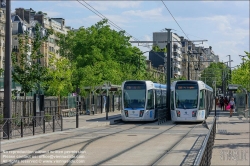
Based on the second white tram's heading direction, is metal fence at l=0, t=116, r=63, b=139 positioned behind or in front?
in front

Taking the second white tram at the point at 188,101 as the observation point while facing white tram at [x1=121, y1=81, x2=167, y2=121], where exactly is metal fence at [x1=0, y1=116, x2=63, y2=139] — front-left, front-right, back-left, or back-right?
front-left

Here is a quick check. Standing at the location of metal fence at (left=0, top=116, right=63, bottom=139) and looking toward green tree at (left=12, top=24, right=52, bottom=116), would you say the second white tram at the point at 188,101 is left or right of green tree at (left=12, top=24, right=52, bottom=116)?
right

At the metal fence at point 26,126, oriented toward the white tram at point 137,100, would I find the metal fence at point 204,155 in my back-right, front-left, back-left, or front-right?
back-right

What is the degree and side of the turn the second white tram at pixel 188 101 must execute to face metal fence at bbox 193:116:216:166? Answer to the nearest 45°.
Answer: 0° — it already faces it

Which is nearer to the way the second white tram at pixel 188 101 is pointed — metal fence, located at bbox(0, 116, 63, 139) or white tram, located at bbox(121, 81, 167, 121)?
the metal fence

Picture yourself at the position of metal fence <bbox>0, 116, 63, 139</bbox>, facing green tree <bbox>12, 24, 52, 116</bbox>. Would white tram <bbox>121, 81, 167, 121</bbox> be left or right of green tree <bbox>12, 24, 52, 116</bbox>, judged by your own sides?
right

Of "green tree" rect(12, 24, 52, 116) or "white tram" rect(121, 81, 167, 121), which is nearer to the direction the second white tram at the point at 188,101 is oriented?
the green tree

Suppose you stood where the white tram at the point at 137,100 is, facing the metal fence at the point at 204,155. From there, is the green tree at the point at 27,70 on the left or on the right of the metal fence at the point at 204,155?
right

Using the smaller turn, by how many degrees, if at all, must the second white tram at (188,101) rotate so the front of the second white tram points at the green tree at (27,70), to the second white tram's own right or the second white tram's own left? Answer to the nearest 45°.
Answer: approximately 45° to the second white tram's own right

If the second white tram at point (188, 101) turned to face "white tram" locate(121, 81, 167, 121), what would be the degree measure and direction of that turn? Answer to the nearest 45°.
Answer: approximately 90° to its right

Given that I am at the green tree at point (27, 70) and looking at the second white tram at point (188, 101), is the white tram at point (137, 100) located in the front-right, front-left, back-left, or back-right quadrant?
front-left

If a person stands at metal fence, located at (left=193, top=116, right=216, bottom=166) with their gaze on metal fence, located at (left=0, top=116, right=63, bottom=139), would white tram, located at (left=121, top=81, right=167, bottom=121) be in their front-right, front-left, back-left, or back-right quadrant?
front-right

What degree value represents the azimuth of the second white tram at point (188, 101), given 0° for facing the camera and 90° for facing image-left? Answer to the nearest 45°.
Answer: approximately 0°
